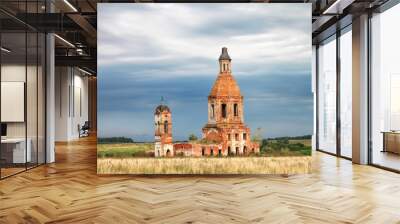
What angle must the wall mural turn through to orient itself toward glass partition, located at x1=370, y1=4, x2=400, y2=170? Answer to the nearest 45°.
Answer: approximately 90° to its left

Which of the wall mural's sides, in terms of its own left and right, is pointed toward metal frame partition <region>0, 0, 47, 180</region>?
right

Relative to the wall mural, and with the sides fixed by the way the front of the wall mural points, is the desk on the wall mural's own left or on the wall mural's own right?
on the wall mural's own right

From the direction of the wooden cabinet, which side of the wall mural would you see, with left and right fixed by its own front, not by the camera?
left

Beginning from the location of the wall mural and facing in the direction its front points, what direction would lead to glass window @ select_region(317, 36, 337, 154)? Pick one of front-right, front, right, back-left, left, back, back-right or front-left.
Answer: back-left

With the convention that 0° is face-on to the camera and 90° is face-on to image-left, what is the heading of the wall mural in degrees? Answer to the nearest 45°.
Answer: approximately 0°

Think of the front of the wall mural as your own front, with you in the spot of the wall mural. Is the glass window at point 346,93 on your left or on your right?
on your left
